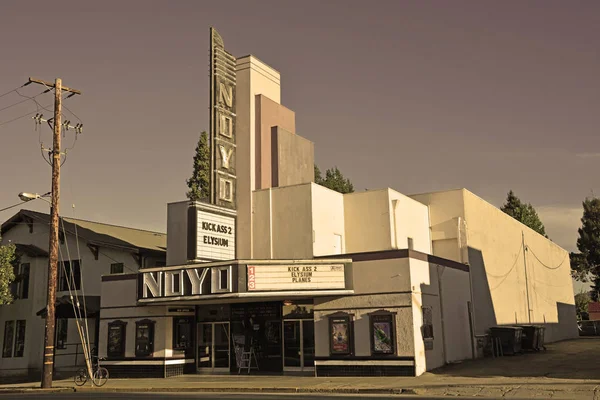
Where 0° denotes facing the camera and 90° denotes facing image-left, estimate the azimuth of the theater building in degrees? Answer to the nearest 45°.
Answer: approximately 45°

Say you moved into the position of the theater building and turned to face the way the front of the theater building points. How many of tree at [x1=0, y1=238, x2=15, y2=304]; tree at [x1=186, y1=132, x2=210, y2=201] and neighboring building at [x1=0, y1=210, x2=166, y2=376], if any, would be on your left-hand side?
0

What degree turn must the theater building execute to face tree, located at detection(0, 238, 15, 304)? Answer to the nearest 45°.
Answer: approximately 45° to its right

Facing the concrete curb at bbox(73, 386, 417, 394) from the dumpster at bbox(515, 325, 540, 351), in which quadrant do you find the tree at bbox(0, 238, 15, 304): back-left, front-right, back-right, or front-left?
front-right

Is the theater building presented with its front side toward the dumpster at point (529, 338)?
no

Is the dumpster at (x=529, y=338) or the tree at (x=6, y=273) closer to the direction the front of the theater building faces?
the tree

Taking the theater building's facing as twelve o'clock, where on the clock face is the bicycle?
The bicycle is roughly at 1 o'clock from the theater building.

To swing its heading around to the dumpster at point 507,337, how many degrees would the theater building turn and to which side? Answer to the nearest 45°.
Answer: approximately 135° to its left

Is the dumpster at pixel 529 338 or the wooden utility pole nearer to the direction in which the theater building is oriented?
the wooden utility pole

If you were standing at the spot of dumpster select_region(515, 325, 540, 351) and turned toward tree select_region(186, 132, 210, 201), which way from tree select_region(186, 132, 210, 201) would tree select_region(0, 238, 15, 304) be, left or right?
left

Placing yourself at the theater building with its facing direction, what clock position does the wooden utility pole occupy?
The wooden utility pole is roughly at 1 o'clock from the theater building.

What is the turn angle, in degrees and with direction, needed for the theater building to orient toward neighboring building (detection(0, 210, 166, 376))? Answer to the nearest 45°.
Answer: approximately 90° to its right

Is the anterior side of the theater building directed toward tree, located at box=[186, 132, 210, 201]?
no
